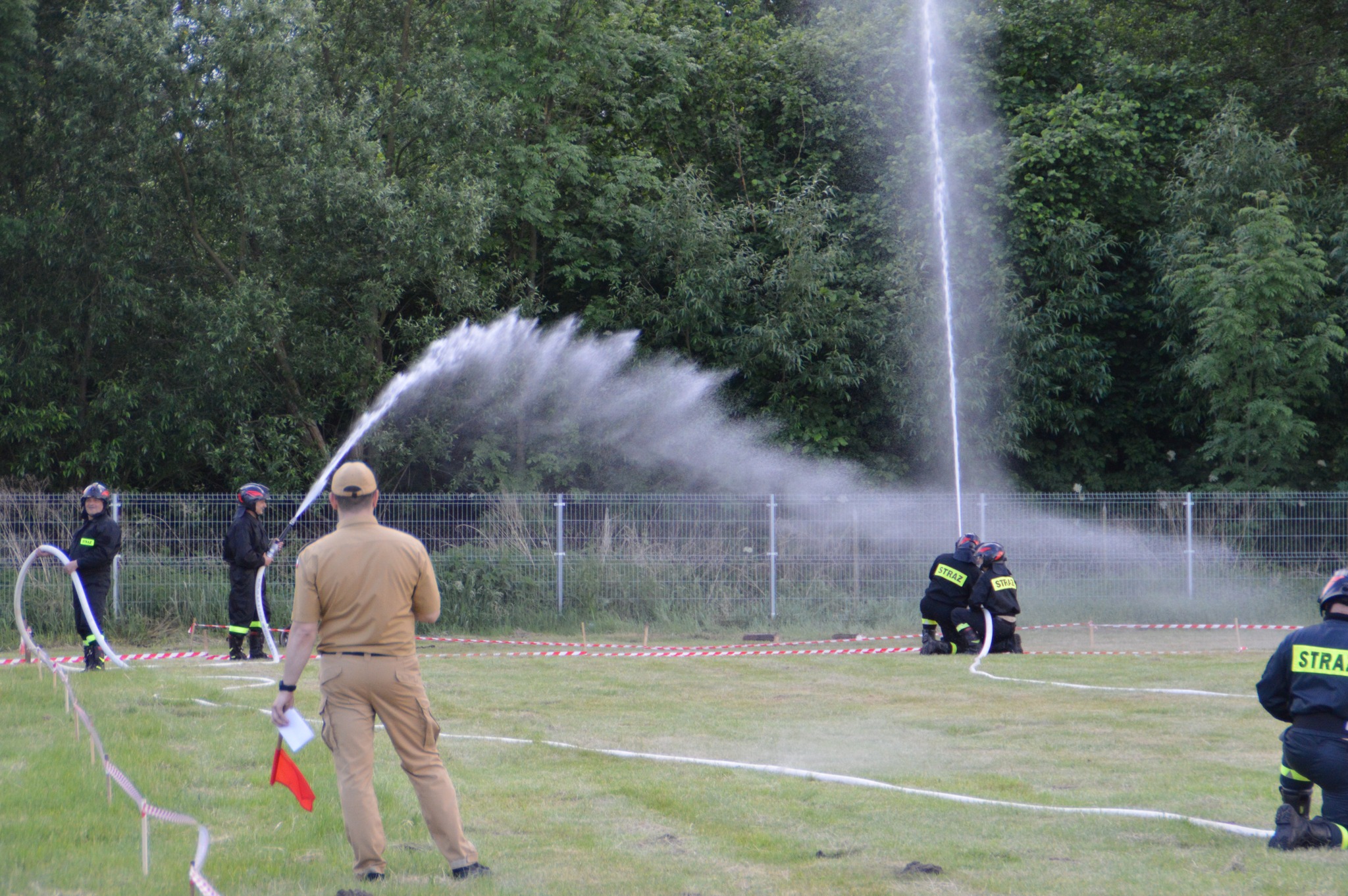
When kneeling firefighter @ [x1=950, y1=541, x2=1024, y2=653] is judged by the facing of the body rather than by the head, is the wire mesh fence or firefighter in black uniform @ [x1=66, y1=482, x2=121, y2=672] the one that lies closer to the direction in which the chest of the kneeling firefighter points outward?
the wire mesh fence

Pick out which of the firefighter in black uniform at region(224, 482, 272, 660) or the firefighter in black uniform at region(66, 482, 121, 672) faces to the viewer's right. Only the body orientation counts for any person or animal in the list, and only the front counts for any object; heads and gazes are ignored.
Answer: the firefighter in black uniform at region(224, 482, 272, 660)

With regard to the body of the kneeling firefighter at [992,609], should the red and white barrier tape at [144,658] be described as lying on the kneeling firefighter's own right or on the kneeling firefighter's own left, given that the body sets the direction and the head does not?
on the kneeling firefighter's own left

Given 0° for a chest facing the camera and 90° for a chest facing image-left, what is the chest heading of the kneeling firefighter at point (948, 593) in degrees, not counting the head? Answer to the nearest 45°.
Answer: approximately 225°

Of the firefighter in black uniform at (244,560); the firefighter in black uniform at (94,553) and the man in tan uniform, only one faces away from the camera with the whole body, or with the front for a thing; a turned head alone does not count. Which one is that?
the man in tan uniform

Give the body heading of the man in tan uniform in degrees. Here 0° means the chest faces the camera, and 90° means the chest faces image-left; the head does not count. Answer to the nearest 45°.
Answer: approximately 180°

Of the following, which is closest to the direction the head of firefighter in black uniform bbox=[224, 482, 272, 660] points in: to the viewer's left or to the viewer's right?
to the viewer's right

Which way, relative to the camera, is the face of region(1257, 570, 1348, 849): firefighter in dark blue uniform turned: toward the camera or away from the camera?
away from the camera

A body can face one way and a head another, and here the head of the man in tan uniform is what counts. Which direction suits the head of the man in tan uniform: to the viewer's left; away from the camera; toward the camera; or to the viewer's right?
away from the camera

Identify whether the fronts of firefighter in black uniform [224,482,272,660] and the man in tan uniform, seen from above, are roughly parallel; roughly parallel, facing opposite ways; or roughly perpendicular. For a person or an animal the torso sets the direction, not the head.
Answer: roughly perpendicular

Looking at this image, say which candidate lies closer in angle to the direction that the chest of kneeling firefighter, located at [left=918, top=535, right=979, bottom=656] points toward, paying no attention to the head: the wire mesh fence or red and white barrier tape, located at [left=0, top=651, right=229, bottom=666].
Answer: the wire mesh fence

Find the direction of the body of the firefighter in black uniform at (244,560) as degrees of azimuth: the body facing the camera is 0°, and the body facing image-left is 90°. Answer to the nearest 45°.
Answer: approximately 270°

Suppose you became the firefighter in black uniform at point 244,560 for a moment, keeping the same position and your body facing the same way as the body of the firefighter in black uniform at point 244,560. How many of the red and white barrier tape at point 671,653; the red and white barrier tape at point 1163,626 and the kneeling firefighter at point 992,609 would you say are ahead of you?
3

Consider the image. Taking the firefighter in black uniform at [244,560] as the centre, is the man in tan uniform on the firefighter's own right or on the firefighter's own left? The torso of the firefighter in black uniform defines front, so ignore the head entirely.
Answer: on the firefighter's own right

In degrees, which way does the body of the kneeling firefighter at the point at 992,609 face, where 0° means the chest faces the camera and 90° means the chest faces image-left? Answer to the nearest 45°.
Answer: approximately 135°

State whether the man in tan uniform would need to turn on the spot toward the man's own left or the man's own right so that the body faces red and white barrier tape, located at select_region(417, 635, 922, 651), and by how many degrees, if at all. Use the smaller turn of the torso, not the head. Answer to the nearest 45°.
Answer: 0° — they already face it

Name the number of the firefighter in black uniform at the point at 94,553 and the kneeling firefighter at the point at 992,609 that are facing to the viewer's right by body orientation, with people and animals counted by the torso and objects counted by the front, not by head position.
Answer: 0
